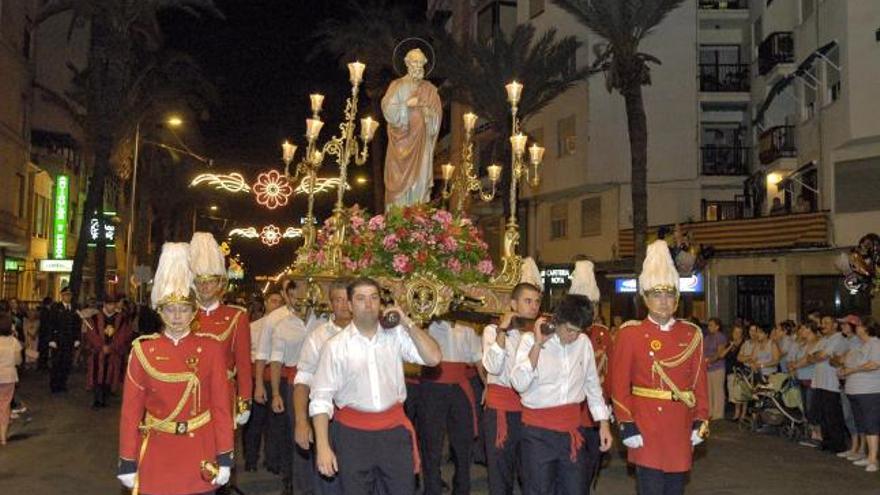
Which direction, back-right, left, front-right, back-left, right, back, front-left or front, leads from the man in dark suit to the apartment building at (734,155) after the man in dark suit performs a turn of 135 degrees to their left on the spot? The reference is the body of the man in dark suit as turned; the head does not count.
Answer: front-right

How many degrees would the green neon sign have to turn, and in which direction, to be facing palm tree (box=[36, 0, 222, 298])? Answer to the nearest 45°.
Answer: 0° — it already faces it

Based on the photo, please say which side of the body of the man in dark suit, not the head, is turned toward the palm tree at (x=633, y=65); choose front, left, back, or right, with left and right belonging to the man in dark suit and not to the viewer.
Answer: left

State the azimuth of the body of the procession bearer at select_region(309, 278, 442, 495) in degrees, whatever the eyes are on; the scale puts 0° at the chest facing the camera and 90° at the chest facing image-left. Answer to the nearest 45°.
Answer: approximately 0°

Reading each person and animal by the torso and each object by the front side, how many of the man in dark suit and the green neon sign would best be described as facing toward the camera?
2

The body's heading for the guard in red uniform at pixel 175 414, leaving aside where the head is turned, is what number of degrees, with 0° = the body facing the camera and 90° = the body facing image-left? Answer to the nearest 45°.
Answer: approximately 0°
